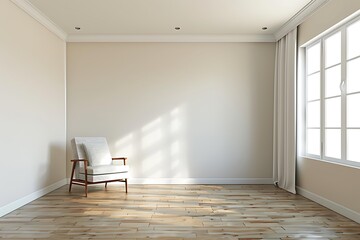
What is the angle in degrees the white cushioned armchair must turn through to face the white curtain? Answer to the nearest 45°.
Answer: approximately 45° to its left

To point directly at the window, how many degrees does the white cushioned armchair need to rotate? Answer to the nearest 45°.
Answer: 0° — it already faces it

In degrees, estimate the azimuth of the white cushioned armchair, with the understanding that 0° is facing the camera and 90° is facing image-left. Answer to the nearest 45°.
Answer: approximately 315°
